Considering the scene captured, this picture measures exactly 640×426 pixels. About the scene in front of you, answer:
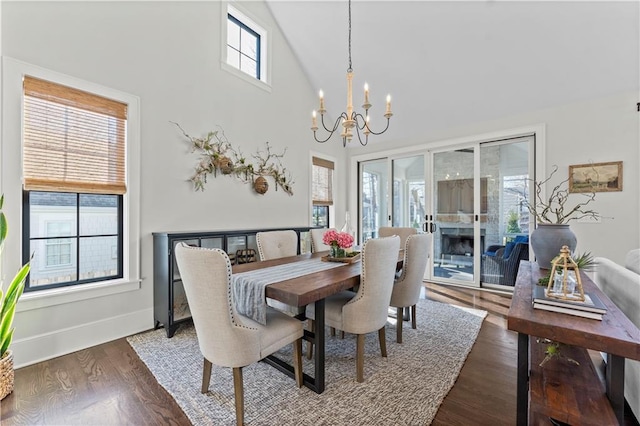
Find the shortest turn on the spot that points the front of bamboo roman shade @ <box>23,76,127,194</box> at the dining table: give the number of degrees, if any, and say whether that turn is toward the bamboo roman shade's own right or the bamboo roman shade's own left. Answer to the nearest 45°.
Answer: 0° — it already faces it

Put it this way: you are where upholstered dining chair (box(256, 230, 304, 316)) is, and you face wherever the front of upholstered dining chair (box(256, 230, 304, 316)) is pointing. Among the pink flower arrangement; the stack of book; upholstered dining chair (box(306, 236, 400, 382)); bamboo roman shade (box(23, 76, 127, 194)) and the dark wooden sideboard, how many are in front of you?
3

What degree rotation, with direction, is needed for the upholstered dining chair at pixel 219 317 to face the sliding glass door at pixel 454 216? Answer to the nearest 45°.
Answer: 0° — it already faces it

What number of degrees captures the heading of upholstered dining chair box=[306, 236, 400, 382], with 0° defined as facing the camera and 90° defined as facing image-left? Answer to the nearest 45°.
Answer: approximately 135°

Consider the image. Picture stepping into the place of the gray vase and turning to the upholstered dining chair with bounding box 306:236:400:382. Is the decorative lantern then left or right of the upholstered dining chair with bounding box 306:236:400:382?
left

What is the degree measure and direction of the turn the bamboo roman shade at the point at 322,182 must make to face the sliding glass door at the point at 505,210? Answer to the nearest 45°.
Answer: approximately 45° to its left

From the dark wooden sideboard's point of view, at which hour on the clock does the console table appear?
The console table is roughly at 12 o'clock from the dark wooden sideboard.

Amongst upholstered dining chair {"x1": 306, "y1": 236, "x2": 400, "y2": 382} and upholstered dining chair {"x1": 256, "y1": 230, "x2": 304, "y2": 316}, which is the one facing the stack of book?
upholstered dining chair {"x1": 256, "y1": 230, "x2": 304, "y2": 316}

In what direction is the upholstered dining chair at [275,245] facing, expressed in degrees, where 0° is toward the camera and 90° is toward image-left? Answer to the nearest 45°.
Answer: approximately 315°
